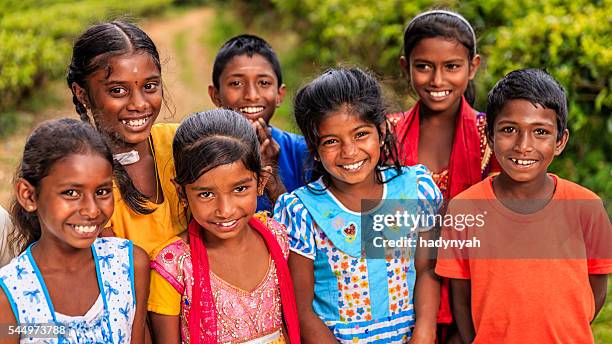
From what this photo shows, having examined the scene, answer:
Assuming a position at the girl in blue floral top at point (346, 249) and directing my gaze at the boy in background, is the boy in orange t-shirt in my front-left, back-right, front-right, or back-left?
back-right

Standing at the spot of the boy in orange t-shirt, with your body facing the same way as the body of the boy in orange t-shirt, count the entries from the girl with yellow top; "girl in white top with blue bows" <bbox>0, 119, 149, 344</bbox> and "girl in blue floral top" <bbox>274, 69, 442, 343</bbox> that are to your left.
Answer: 0

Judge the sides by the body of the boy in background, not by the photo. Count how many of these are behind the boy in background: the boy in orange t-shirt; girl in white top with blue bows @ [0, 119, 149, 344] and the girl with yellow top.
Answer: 0

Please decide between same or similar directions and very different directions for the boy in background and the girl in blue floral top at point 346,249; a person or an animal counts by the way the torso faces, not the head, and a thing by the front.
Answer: same or similar directions

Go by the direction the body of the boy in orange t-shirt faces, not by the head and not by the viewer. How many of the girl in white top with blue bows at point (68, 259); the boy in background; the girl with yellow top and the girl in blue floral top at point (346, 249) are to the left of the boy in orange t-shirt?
0

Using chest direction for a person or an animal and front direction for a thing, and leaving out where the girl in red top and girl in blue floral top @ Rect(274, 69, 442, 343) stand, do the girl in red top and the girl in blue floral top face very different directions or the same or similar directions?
same or similar directions

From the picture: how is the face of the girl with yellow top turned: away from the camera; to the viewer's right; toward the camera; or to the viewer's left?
toward the camera

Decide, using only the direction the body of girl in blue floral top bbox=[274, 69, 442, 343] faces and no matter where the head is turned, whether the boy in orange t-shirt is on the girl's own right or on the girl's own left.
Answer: on the girl's own left

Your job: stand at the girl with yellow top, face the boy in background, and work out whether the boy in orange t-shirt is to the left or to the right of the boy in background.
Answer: right

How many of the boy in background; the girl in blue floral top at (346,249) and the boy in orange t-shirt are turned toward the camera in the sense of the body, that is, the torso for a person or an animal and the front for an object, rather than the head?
3

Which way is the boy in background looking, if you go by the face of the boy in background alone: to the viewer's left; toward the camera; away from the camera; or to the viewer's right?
toward the camera

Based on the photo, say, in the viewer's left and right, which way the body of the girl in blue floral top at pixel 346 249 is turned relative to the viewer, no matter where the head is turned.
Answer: facing the viewer

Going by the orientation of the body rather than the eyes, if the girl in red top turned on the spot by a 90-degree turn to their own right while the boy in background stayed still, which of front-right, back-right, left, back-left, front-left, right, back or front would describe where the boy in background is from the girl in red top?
front

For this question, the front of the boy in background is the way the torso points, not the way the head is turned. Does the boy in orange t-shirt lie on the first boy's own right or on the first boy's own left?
on the first boy's own left

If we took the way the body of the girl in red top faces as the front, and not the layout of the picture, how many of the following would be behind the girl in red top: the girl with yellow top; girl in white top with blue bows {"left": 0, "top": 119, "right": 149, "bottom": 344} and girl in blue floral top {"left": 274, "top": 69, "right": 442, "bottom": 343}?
0

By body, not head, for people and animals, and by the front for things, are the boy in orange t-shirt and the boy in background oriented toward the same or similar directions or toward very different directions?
same or similar directions
